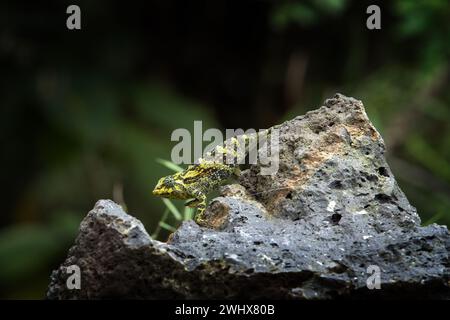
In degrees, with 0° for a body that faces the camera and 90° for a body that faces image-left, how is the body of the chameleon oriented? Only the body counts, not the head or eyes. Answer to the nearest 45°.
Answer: approximately 90°
